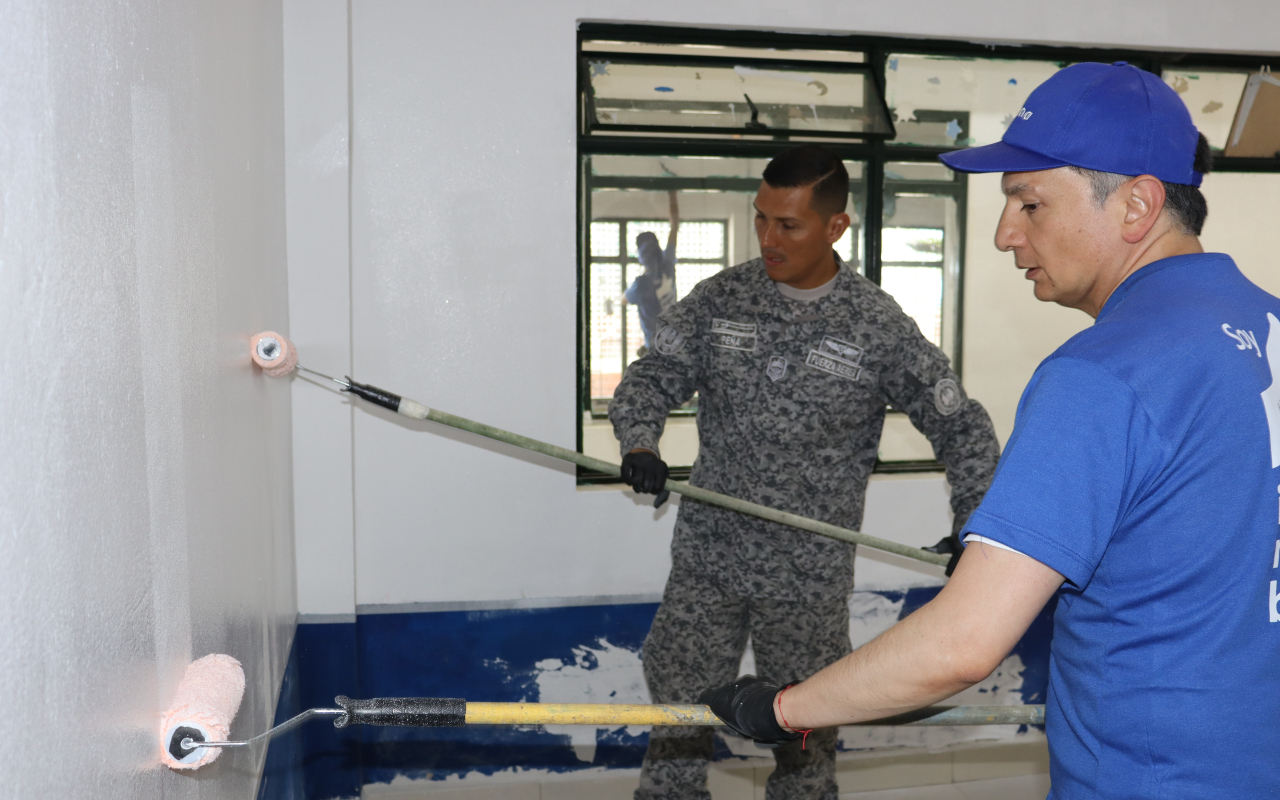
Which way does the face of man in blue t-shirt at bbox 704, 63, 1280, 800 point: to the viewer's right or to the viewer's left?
to the viewer's left

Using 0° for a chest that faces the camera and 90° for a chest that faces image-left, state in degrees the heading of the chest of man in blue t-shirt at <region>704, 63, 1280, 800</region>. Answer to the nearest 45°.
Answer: approximately 135°

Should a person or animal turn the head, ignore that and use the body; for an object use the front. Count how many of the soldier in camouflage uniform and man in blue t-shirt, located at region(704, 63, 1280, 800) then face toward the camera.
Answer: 1

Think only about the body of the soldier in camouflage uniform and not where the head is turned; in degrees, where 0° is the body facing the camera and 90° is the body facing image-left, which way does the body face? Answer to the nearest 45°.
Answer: approximately 0°
